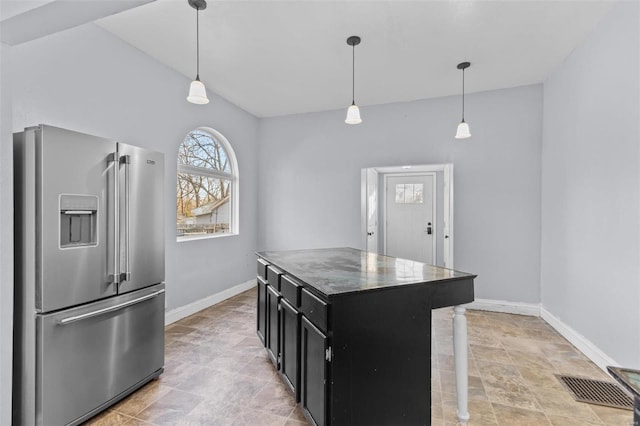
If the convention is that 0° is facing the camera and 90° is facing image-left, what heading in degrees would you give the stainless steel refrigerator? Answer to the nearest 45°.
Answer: approximately 315°

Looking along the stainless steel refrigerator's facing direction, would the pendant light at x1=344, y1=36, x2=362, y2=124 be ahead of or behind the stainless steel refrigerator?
ahead

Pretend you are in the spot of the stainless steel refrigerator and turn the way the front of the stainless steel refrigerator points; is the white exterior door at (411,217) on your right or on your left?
on your left

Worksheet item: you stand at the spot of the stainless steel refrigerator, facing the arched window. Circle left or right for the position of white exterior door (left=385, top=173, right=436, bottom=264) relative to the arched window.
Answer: right

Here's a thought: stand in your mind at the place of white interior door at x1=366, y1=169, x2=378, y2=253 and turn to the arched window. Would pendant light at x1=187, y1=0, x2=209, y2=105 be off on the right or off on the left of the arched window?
left

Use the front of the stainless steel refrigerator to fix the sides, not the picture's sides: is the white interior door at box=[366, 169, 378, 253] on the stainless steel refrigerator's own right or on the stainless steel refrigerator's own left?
on the stainless steel refrigerator's own left

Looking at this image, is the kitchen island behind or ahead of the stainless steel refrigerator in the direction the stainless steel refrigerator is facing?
ahead

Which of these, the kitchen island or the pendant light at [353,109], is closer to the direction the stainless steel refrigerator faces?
the kitchen island

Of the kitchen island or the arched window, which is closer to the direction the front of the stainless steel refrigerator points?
the kitchen island

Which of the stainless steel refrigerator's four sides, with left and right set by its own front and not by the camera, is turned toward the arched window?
left
